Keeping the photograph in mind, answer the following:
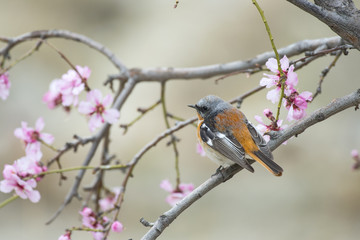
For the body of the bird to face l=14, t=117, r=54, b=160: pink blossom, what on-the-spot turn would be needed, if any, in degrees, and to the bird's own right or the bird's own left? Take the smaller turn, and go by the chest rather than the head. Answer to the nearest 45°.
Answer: approximately 45° to the bird's own left

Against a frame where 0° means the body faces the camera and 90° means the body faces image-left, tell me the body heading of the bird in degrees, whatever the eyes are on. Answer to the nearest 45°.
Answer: approximately 135°

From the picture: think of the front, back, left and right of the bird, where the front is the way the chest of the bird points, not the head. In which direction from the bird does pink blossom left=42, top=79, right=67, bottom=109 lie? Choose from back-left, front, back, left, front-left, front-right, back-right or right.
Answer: front-left
